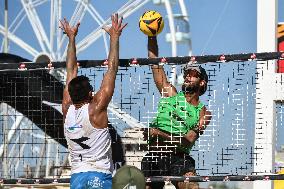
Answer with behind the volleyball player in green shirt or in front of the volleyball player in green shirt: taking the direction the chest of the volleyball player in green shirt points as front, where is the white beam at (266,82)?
behind

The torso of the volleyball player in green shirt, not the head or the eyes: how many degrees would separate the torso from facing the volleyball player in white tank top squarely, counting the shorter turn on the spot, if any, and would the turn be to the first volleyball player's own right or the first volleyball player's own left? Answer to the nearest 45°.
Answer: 0° — they already face them

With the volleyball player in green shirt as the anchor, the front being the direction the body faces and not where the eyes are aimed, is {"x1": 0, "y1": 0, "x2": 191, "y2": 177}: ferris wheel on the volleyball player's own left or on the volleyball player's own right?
on the volleyball player's own right

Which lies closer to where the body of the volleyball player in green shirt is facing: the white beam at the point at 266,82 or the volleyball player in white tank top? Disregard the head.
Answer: the volleyball player in white tank top

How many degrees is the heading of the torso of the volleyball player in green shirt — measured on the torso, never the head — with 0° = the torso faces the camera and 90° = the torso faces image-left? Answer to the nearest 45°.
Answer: approximately 45°
